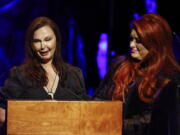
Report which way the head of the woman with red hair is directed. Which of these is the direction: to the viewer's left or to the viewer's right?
to the viewer's left

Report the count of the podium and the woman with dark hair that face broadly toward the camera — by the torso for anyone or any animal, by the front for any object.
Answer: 2

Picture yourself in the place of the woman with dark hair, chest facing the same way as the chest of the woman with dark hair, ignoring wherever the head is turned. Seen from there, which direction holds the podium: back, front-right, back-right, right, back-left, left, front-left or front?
front

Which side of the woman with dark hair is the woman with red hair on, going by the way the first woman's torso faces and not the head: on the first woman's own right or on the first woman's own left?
on the first woman's own left

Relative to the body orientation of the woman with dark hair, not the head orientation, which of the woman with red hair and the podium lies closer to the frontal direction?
the podium

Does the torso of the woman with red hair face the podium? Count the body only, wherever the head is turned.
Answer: yes

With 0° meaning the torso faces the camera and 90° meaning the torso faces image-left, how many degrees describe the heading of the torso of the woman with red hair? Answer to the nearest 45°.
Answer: approximately 45°

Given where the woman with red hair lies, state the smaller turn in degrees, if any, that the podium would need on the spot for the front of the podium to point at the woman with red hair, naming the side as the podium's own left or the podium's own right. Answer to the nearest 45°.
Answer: approximately 135° to the podium's own left

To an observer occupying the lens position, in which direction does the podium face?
facing the viewer

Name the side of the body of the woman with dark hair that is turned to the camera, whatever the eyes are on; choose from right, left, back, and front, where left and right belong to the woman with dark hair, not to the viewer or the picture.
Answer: front

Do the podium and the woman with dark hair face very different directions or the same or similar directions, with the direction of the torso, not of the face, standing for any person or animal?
same or similar directions

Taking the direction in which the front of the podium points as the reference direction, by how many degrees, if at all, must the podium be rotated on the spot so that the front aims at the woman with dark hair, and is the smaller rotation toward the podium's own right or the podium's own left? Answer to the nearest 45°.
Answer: approximately 180°

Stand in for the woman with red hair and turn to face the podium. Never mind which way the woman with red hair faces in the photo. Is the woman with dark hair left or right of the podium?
right
